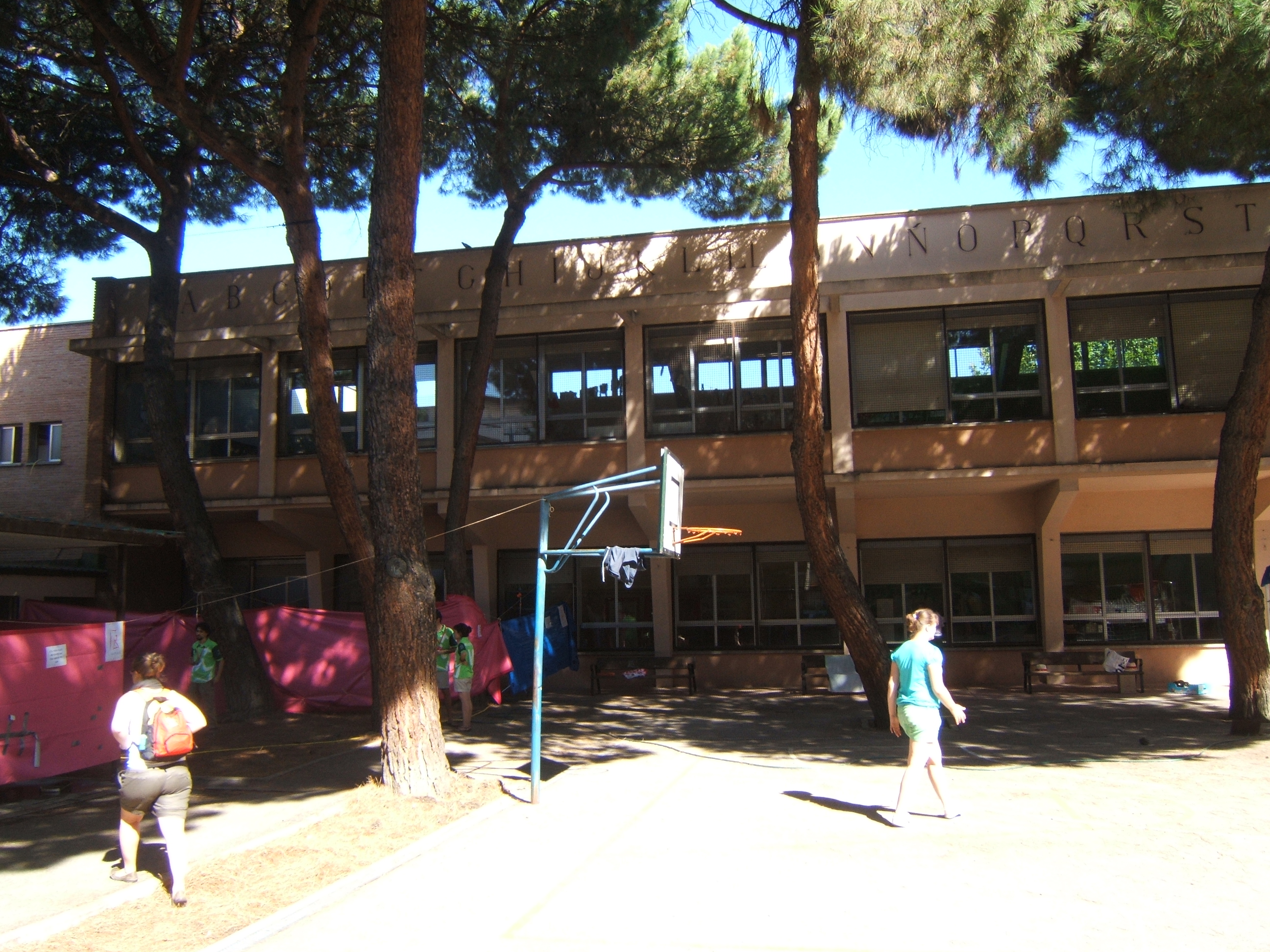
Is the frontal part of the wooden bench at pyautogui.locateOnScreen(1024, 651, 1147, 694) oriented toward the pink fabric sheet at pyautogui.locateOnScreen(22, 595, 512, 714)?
no

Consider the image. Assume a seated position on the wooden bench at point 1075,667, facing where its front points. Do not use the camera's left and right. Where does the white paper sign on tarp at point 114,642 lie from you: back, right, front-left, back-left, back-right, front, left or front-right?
front-right

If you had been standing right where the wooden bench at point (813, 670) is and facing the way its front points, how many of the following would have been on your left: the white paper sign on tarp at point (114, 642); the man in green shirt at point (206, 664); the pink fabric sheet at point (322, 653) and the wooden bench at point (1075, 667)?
1

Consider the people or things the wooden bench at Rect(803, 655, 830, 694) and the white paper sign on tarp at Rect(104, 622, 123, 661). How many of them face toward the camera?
2

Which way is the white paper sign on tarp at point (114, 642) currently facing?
toward the camera

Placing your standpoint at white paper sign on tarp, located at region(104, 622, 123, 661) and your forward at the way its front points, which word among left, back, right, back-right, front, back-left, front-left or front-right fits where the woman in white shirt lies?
front

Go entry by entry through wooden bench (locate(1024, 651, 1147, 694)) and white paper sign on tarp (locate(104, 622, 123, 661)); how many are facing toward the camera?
2

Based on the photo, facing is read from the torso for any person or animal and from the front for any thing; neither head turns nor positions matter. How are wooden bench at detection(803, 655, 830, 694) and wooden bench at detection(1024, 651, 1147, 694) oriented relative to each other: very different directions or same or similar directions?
same or similar directions

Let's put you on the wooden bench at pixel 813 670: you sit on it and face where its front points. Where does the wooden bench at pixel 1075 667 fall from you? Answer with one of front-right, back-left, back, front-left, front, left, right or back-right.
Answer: left

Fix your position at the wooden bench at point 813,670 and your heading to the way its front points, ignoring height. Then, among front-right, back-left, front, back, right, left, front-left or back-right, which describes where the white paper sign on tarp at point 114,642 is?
front-right

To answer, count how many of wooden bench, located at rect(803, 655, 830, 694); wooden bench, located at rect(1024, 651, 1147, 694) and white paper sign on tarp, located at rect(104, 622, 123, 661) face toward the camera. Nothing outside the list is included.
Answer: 3

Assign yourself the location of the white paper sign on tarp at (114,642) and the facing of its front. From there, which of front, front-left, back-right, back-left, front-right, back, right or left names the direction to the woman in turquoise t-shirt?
front-left

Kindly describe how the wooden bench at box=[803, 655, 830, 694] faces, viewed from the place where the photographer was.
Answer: facing the viewer
